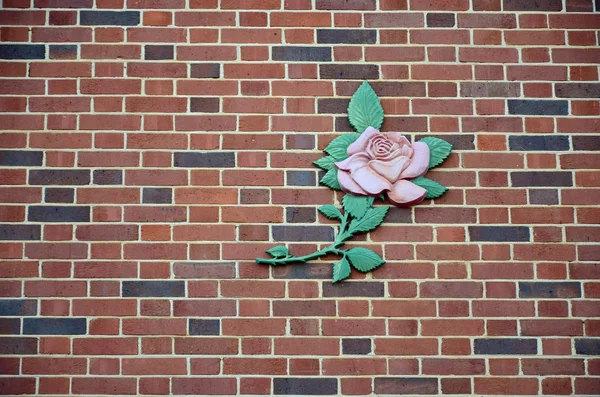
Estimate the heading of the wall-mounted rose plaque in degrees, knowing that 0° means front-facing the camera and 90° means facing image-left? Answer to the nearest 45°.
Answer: approximately 0°
